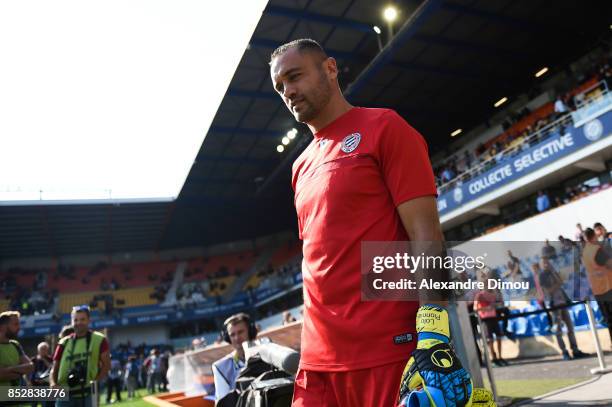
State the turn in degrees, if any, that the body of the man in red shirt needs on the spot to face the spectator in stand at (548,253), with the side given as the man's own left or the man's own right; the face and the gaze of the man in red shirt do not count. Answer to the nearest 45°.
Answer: approximately 180°

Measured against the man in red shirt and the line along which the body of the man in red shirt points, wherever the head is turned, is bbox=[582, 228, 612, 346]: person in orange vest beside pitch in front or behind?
behind

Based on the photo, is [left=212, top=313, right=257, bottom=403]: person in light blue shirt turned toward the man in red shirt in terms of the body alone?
yes

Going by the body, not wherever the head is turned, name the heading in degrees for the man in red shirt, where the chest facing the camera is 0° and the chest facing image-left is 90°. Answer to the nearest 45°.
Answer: approximately 45°
